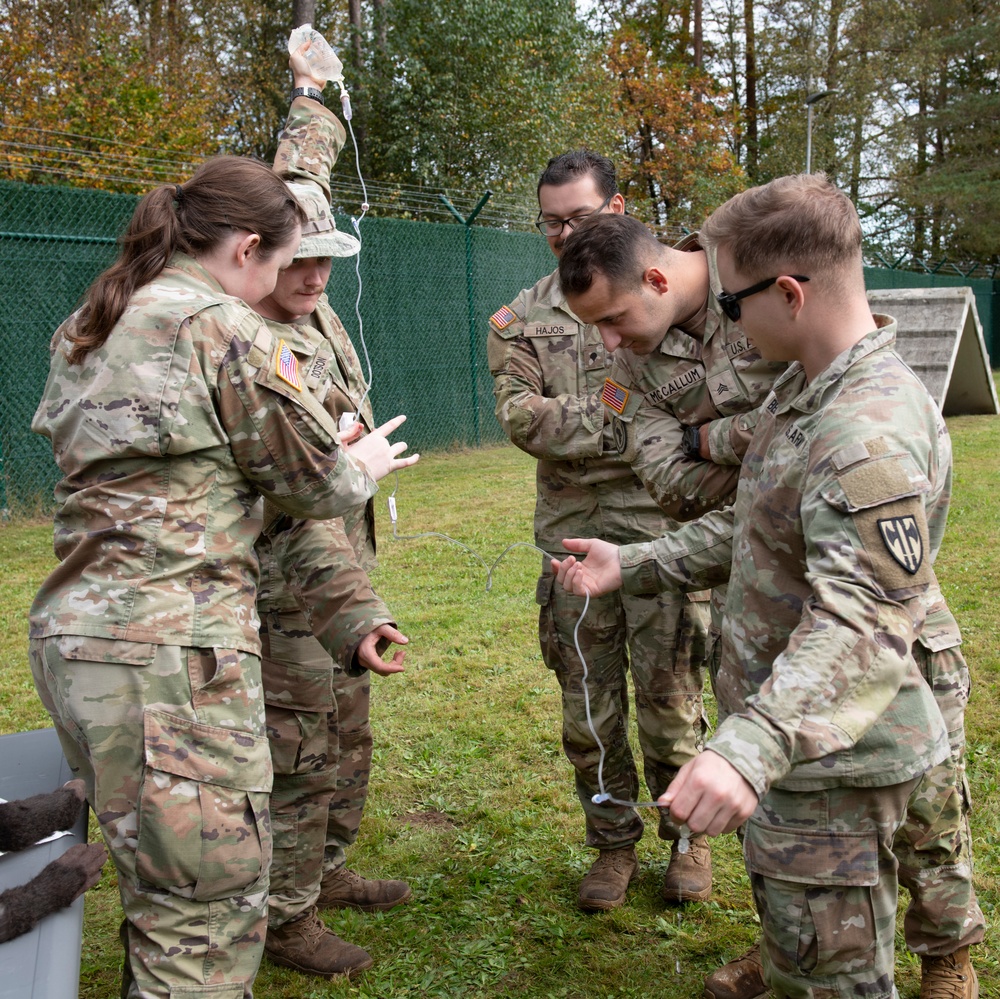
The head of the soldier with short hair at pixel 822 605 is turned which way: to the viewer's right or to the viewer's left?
to the viewer's left

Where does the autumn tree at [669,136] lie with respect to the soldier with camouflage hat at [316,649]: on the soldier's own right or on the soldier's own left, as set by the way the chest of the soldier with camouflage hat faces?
on the soldier's own left

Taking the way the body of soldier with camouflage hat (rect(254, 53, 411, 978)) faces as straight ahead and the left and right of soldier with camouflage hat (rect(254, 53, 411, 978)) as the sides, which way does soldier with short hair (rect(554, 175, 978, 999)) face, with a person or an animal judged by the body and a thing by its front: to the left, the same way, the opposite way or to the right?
the opposite way

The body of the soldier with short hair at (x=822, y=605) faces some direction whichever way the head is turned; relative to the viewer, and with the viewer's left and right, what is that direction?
facing to the left of the viewer

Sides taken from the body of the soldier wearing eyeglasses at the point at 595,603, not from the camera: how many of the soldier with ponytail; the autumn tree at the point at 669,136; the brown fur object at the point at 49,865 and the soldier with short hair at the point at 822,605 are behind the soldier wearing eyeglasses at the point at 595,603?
1

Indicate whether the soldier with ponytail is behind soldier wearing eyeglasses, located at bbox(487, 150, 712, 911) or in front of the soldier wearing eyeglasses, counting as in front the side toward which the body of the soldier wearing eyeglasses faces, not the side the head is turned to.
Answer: in front

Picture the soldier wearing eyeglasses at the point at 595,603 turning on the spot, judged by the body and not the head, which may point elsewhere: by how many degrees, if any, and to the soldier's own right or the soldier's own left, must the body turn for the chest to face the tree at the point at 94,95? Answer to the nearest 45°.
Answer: approximately 135° to the soldier's own right

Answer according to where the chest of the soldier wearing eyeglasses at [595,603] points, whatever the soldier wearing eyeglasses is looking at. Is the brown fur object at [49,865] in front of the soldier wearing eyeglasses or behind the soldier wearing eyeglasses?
in front

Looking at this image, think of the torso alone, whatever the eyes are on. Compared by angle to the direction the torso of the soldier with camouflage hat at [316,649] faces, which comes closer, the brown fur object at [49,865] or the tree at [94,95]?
the brown fur object

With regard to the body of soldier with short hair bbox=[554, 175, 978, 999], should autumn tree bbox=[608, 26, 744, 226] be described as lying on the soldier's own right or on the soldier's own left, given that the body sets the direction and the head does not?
on the soldier's own right

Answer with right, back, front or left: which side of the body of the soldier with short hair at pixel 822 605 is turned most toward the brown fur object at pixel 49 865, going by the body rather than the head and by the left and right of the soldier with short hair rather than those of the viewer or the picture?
front

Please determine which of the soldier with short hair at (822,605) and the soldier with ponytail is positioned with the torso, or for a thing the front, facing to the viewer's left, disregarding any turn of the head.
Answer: the soldier with short hair
